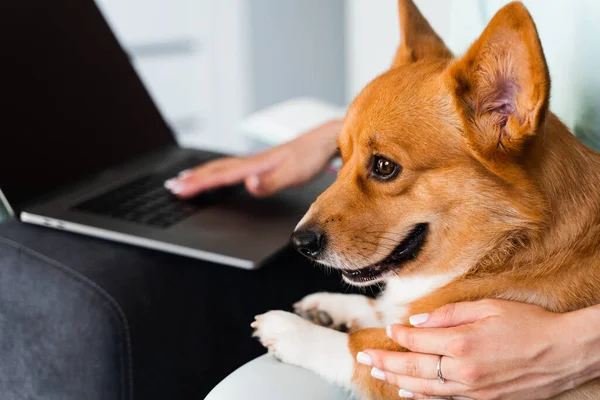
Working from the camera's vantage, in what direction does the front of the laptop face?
facing the viewer and to the right of the viewer

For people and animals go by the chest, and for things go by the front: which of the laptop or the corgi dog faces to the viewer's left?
the corgi dog

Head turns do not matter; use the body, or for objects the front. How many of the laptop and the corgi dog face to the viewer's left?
1

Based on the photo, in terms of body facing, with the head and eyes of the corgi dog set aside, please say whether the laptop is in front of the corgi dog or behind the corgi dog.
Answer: in front

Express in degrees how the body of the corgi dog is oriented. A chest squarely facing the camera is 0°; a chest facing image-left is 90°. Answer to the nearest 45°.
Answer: approximately 90°

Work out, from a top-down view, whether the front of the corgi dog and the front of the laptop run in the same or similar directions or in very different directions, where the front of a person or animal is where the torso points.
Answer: very different directions

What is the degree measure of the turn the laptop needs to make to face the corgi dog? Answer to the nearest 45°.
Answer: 0° — it already faces it
